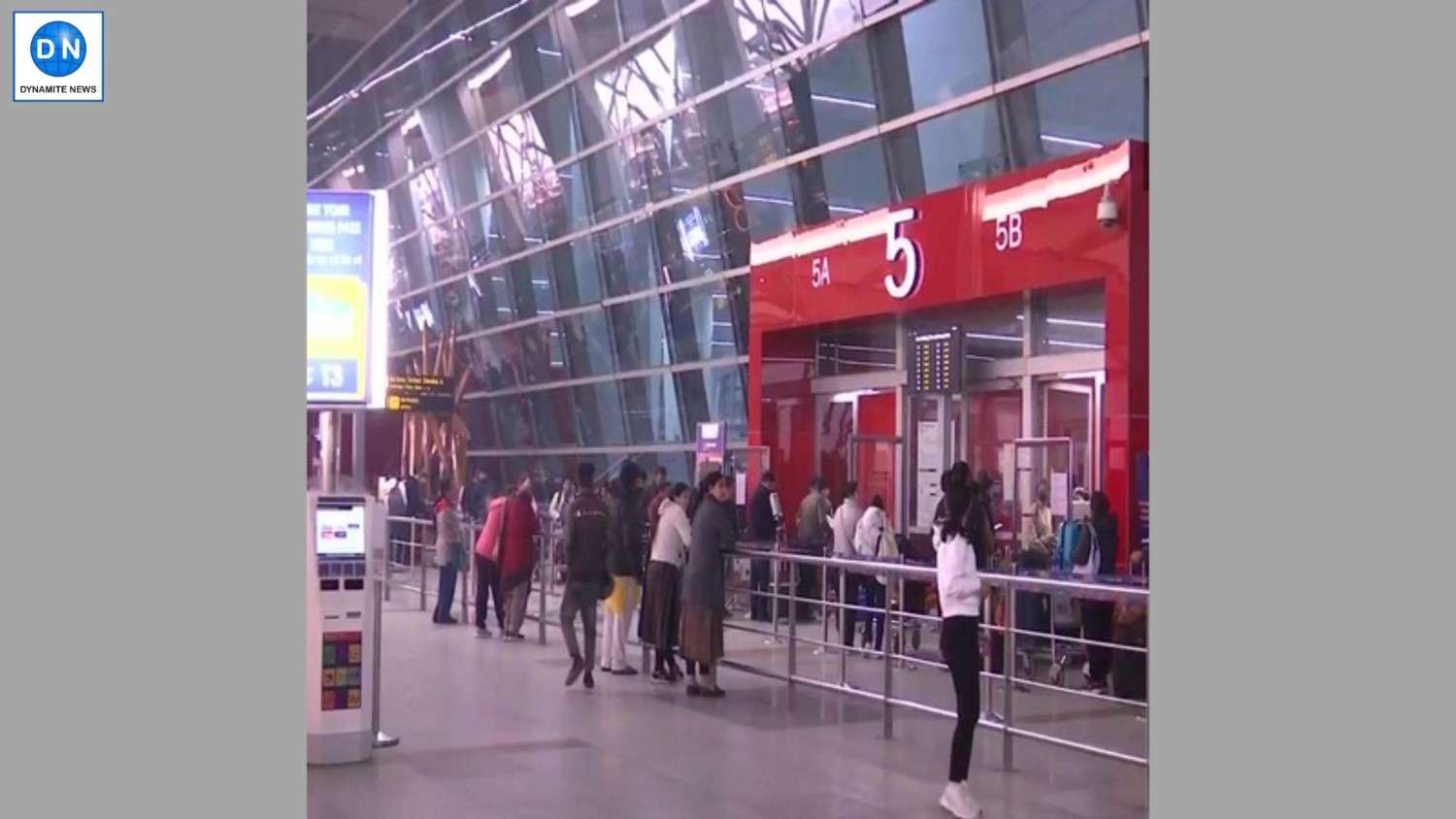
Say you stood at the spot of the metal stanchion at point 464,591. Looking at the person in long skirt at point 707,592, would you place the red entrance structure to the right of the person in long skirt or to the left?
left

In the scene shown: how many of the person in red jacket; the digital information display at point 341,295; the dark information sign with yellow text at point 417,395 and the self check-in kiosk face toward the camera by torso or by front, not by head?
3

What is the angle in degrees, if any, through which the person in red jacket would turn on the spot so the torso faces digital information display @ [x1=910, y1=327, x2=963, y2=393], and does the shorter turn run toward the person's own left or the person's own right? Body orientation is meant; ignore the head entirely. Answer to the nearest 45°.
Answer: approximately 45° to the person's own right

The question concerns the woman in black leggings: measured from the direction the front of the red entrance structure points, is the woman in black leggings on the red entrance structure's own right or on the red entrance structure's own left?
on the red entrance structure's own left

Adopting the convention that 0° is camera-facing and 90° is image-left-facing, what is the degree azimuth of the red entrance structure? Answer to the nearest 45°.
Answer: approximately 45°

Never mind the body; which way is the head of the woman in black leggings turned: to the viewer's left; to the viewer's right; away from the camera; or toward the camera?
away from the camera

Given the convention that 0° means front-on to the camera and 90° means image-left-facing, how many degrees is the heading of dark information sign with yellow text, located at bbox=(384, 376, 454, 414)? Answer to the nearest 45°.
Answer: approximately 0°

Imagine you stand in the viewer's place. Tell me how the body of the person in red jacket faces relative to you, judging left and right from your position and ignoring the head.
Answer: facing away from the viewer and to the right of the viewer
